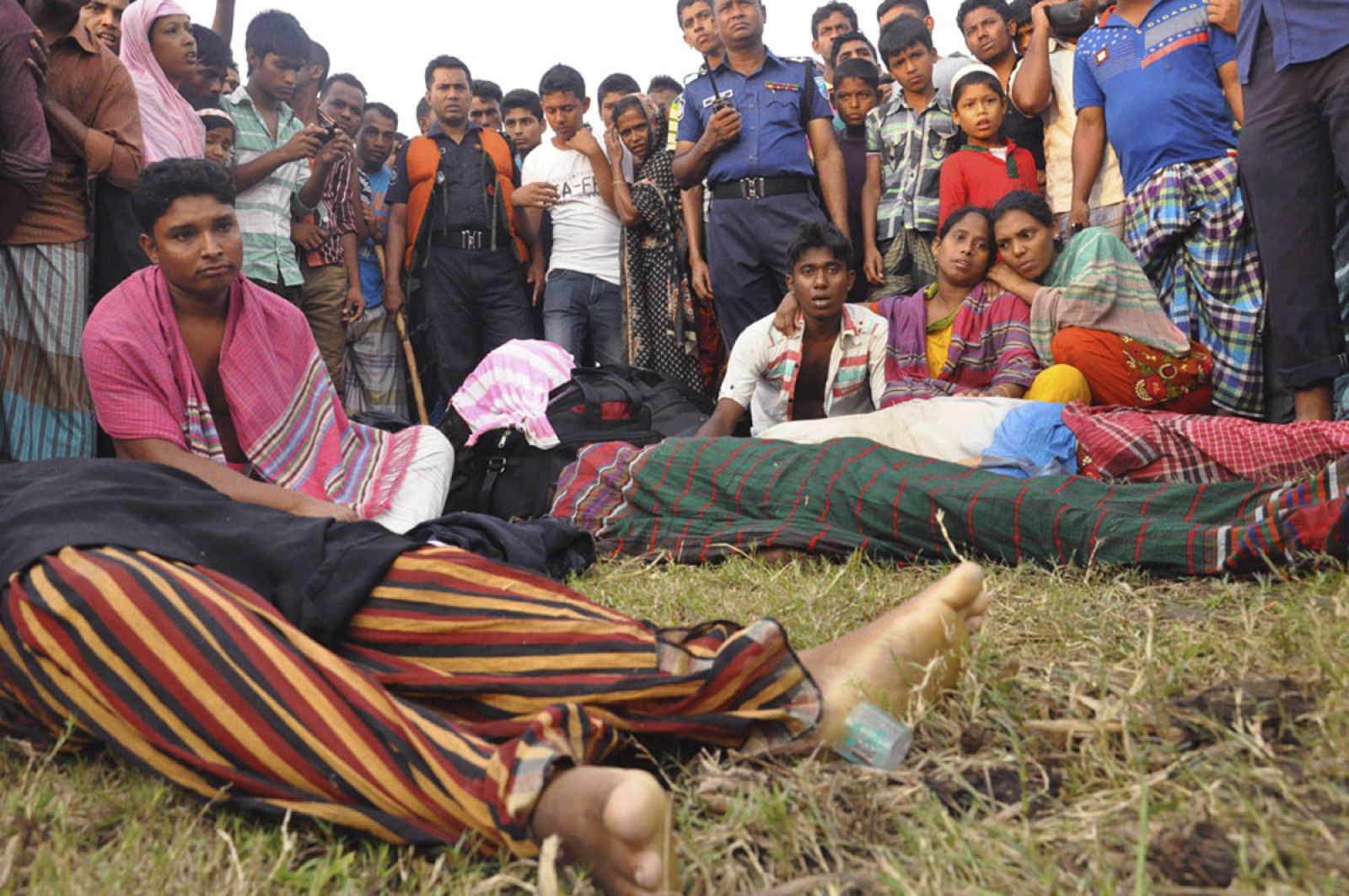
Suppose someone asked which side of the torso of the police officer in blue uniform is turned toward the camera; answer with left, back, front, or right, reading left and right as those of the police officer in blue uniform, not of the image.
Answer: front

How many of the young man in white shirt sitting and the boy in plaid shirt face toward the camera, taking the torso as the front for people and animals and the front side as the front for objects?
2

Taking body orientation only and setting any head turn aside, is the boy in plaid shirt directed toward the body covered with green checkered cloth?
yes

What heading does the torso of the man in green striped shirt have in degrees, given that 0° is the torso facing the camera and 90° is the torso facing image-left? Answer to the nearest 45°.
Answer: approximately 315°

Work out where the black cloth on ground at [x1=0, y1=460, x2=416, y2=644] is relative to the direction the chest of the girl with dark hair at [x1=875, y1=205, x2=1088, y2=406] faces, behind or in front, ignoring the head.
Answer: in front

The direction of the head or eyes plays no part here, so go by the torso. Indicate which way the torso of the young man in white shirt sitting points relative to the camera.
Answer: toward the camera

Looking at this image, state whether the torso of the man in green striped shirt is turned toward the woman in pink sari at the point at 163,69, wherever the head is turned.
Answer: no

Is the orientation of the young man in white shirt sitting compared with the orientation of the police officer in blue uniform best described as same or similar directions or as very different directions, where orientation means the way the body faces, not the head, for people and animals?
same or similar directions

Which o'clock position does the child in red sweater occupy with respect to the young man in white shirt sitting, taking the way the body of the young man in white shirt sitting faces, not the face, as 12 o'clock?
The child in red sweater is roughly at 8 o'clock from the young man in white shirt sitting.

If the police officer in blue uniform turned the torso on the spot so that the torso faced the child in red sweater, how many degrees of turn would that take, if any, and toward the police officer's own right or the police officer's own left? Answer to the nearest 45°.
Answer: approximately 90° to the police officer's own left

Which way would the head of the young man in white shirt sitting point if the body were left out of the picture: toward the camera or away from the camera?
toward the camera

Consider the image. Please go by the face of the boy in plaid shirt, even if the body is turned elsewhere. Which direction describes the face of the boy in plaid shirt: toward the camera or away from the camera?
toward the camera

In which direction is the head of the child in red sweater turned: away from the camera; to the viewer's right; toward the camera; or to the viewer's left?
toward the camera

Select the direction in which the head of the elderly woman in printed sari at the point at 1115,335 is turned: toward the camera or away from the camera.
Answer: toward the camera

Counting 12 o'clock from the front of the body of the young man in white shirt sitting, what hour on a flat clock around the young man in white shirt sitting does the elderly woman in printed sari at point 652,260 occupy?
The elderly woman in printed sari is roughly at 5 o'clock from the young man in white shirt sitting.

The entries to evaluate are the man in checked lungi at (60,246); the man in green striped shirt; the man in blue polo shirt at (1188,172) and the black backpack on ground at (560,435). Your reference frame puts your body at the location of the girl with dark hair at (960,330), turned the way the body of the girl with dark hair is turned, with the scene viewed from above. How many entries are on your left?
1

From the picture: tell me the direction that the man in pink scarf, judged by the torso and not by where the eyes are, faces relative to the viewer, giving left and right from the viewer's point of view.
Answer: facing the viewer and to the right of the viewer
